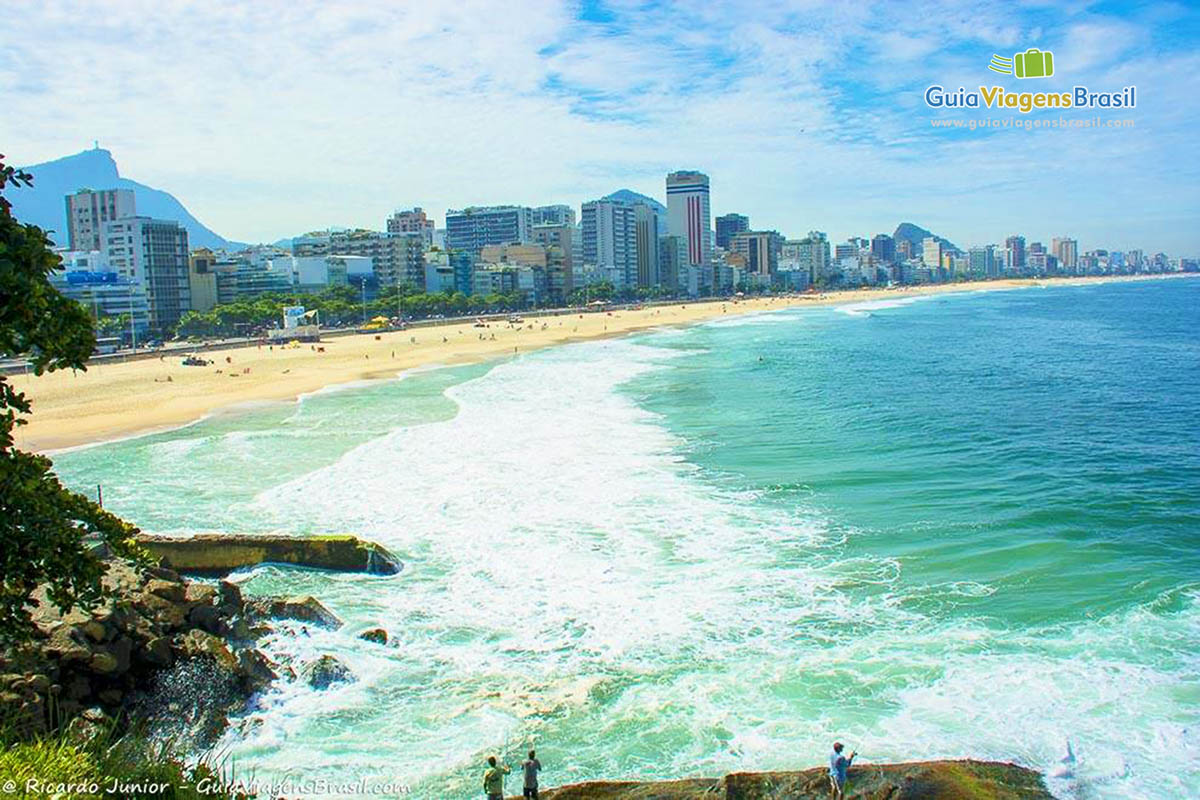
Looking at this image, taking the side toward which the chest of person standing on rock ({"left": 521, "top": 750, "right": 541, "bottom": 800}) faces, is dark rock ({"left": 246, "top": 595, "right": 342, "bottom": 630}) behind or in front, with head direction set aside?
in front

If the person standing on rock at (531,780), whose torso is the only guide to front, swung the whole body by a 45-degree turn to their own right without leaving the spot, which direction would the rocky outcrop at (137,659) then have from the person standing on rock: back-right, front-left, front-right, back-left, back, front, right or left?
left

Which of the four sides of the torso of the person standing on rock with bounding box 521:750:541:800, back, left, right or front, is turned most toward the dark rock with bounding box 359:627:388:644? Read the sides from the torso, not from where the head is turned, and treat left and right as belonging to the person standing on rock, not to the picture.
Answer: front

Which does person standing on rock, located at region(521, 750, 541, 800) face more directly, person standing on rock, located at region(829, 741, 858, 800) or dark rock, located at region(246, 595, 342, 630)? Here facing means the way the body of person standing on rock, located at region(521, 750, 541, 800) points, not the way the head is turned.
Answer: the dark rock

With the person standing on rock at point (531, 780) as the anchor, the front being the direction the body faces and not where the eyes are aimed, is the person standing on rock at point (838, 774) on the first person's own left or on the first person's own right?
on the first person's own right

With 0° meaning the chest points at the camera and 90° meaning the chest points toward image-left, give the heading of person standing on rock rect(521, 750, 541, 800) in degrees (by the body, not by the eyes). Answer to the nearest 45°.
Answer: approximately 180°

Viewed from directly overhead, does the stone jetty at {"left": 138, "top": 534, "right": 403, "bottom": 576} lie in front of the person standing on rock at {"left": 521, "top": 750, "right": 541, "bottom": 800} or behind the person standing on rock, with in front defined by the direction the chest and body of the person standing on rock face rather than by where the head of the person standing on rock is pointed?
in front

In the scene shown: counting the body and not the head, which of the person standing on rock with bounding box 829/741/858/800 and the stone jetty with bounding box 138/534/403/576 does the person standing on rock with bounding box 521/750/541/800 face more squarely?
the stone jetty

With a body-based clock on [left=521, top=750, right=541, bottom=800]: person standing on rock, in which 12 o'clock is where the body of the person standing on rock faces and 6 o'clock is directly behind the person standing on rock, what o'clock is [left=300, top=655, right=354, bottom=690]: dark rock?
The dark rock is roughly at 11 o'clock from the person standing on rock.
